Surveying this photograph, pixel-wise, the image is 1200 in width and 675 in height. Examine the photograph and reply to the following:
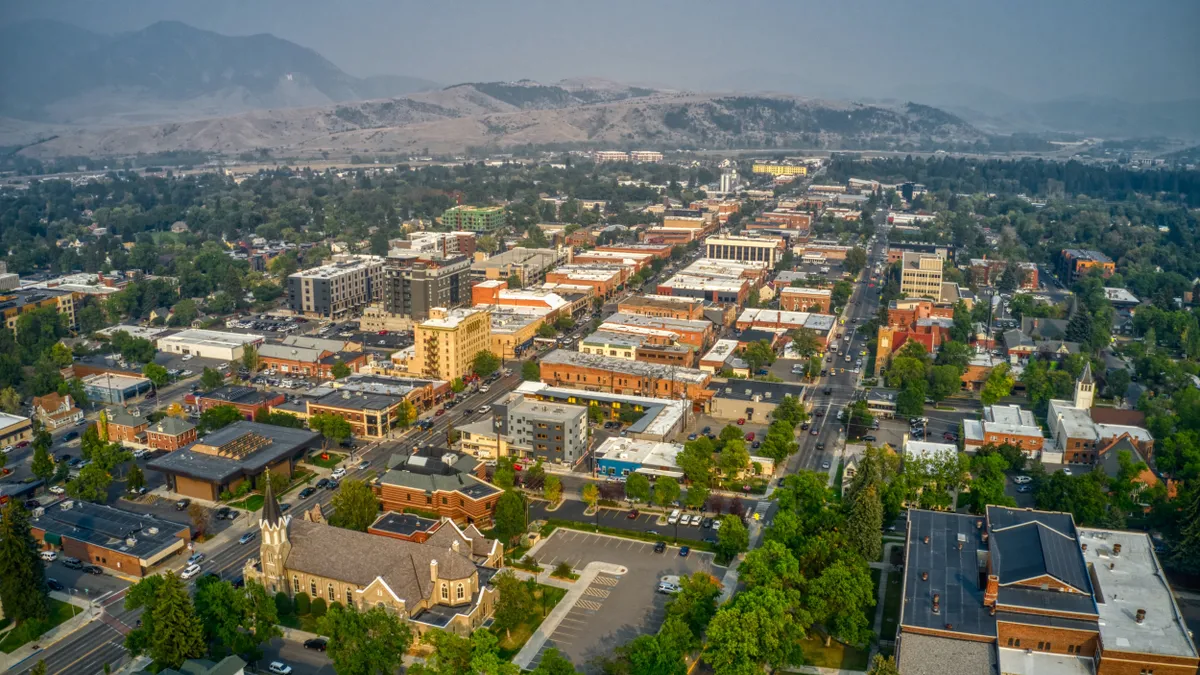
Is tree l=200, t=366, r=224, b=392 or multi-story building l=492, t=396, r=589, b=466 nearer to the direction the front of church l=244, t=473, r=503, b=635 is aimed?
the tree

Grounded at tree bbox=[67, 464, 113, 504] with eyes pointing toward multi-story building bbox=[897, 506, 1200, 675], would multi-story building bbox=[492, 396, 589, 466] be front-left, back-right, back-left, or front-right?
front-left

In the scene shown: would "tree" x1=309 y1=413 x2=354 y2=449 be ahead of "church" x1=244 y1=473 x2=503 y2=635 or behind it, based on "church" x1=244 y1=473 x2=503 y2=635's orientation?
ahead

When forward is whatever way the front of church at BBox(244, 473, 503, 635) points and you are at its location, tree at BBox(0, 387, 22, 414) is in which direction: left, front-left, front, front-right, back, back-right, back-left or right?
front

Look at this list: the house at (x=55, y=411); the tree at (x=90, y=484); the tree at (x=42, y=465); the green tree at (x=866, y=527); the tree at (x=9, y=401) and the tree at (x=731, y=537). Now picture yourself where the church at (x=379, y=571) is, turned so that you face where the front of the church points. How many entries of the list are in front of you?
4

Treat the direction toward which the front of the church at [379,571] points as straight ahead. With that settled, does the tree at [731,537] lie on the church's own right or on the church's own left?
on the church's own right

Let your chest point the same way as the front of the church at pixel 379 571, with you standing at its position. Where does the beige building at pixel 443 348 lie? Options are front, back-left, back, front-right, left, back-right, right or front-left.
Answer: front-right

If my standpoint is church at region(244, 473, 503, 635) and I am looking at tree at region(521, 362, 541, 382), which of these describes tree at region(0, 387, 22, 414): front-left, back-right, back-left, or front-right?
front-left

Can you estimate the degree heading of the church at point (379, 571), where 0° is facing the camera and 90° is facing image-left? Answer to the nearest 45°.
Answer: approximately 135°

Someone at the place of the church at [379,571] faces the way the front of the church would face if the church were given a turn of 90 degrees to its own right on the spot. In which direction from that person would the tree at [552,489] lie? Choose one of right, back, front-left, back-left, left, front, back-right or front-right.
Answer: front

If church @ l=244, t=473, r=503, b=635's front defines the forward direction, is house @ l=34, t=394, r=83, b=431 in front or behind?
in front

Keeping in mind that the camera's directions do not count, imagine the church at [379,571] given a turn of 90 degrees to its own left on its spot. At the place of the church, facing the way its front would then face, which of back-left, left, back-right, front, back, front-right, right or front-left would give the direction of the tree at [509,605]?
left

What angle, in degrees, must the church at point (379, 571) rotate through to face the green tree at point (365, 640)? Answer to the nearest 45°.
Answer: approximately 135° to its left

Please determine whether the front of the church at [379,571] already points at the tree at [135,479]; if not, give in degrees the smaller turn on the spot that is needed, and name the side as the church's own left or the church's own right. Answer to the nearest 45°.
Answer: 0° — it already faces it
